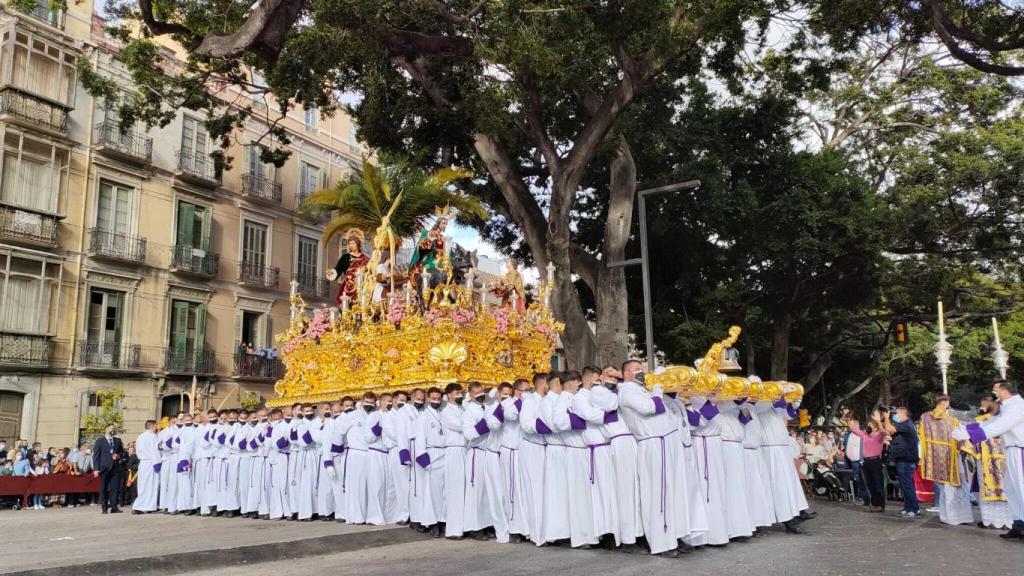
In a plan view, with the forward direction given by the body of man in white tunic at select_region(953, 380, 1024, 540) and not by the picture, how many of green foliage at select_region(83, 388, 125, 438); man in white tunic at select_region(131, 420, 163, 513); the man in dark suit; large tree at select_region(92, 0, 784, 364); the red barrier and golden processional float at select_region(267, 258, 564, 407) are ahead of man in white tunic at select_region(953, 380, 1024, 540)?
6

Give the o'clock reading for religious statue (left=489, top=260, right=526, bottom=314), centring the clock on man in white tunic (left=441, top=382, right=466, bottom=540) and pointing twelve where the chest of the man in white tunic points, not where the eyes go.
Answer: The religious statue is roughly at 8 o'clock from the man in white tunic.

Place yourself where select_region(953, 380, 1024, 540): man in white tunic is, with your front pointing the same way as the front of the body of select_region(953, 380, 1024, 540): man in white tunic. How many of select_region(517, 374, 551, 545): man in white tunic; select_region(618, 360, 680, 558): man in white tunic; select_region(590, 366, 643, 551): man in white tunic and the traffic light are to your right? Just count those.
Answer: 1

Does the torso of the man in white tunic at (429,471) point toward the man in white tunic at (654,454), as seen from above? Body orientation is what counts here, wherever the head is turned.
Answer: yes

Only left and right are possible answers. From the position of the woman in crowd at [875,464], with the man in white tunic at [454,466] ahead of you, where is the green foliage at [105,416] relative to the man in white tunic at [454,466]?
right

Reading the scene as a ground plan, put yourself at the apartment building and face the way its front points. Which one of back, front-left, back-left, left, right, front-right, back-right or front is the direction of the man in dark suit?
front-right

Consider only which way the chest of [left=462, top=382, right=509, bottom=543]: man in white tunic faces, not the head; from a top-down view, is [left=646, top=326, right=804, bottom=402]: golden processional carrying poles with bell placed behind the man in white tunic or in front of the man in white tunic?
in front

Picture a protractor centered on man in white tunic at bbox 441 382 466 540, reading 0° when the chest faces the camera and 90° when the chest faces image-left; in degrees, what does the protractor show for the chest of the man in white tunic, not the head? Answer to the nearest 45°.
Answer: approximately 315°

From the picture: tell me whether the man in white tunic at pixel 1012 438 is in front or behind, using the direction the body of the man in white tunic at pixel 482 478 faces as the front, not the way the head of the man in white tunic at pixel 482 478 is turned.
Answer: in front

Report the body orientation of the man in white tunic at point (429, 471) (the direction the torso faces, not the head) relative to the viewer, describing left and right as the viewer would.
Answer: facing the viewer and to the right of the viewer

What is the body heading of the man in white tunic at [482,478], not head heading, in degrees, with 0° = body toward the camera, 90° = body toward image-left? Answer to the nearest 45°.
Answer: approximately 315°

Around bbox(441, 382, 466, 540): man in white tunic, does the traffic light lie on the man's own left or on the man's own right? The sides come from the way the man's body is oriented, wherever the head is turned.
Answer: on the man's own left

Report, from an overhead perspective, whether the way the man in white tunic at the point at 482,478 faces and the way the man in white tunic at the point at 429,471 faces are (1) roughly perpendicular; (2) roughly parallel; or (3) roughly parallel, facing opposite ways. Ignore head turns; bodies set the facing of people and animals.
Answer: roughly parallel

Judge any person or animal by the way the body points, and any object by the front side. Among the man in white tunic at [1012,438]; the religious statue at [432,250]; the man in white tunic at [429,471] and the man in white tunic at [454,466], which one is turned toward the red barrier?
the man in white tunic at [1012,438]

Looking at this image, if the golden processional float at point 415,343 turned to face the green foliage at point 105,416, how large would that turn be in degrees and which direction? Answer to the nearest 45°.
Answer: approximately 180°

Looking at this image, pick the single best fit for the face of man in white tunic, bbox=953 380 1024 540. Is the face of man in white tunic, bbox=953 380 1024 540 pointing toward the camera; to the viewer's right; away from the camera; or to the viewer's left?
to the viewer's left

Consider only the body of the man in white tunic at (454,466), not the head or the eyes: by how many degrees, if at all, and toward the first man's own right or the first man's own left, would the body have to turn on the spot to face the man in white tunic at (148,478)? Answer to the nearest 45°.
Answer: approximately 180°

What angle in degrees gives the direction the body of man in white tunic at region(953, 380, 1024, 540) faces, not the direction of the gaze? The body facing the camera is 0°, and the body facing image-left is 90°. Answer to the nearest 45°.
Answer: approximately 90°
